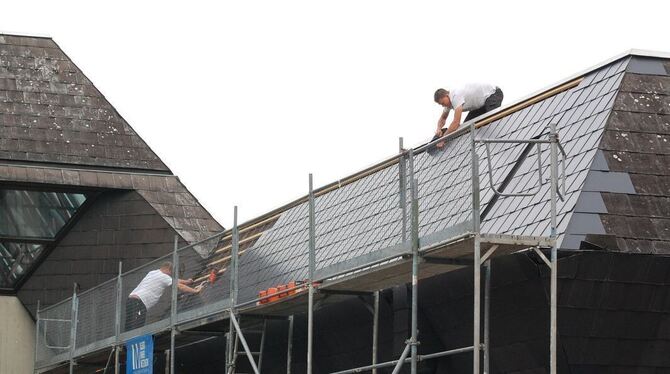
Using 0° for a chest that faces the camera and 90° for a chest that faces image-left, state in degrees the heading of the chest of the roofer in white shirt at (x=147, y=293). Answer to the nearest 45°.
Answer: approximately 225°

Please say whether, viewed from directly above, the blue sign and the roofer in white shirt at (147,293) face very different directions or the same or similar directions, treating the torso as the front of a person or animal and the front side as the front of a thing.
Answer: very different directions

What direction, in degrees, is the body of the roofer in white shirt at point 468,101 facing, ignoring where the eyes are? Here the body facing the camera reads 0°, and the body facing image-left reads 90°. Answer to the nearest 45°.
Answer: approximately 45°
